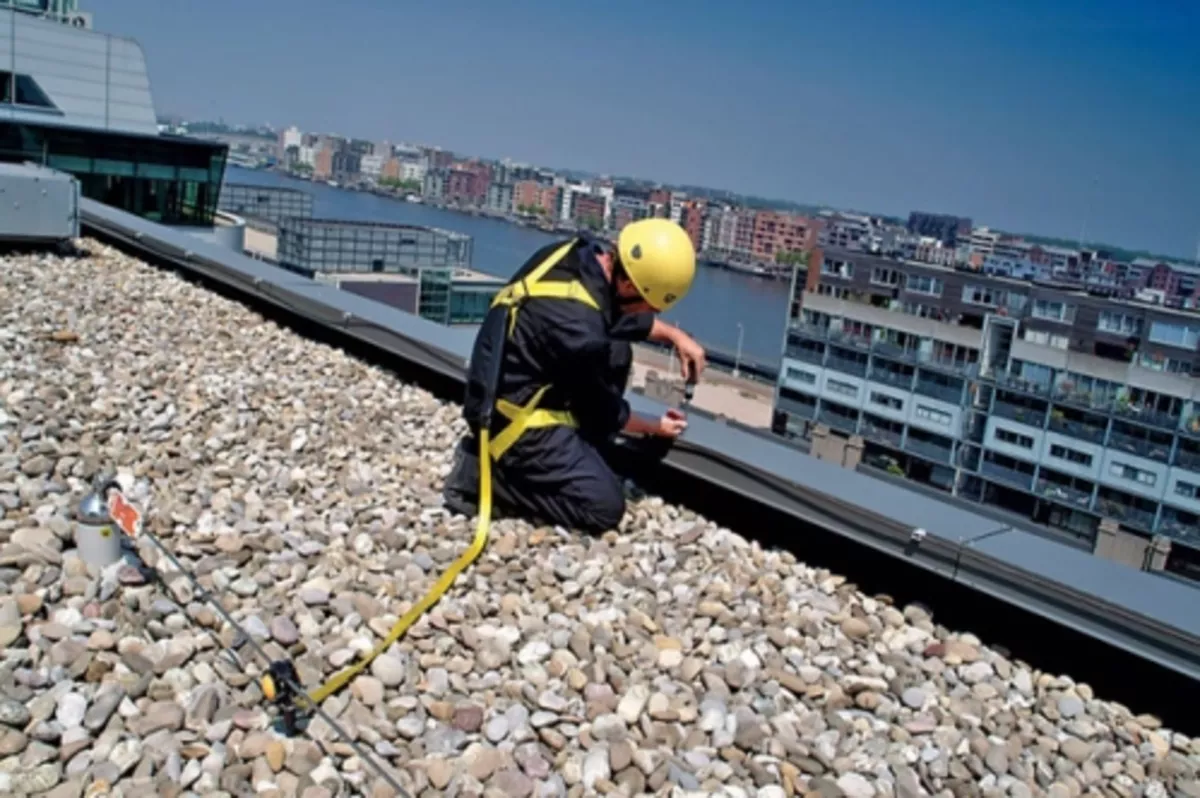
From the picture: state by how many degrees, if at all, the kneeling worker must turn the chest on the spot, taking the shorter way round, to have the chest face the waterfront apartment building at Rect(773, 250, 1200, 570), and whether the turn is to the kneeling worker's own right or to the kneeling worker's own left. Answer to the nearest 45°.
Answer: approximately 45° to the kneeling worker's own left

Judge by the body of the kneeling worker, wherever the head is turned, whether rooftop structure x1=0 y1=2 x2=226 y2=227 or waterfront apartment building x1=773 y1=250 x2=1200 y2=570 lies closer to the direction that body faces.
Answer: the waterfront apartment building

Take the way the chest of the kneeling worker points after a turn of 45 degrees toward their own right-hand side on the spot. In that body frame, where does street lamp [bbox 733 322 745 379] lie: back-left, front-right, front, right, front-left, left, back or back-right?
back-left

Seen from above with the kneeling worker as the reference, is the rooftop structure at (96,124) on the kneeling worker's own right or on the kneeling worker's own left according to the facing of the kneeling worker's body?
on the kneeling worker's own left

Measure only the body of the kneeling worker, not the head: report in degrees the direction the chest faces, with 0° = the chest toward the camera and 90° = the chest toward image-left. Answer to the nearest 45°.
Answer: approximately 270°
